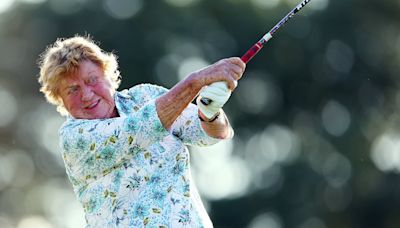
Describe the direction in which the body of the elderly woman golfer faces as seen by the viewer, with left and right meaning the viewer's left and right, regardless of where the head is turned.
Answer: facing the viewer and to the right of the viewer
